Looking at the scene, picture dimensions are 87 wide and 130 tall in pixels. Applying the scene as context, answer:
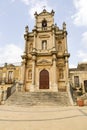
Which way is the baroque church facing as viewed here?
toward the camera
